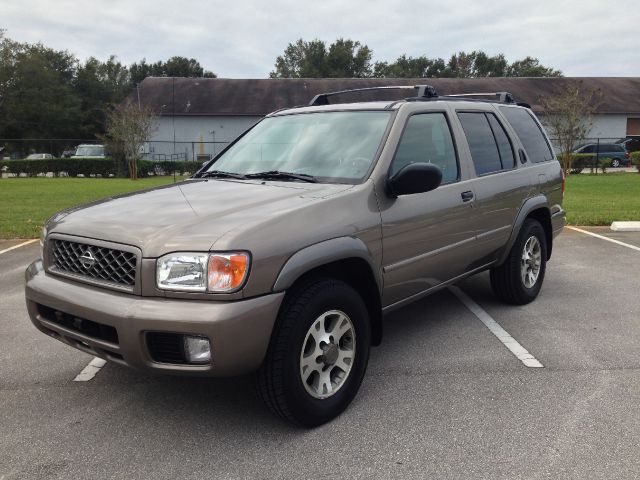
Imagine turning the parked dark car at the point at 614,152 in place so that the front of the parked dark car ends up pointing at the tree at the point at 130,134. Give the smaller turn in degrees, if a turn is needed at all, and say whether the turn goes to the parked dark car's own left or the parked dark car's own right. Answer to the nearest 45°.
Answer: approximately 45° to the parked dark car's own left

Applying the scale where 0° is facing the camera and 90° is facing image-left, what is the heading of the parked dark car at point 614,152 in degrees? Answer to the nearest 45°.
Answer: approximately 90°

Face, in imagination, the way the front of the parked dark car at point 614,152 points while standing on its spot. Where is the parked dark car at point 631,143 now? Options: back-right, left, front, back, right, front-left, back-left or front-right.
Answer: right

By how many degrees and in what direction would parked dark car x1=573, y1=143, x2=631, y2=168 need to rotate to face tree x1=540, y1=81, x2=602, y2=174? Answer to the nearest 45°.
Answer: approximately 90° to its left

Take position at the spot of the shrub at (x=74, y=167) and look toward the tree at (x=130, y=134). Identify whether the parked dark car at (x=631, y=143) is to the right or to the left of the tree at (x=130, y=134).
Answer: left

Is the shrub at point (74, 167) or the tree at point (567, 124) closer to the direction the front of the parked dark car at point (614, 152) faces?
the shrub

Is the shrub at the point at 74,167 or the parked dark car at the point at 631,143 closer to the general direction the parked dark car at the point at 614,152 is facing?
the shrub

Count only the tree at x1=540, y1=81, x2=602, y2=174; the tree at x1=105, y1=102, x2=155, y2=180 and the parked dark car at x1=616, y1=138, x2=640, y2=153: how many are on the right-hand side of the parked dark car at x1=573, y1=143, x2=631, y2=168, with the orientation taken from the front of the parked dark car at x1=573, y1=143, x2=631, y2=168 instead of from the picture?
1
